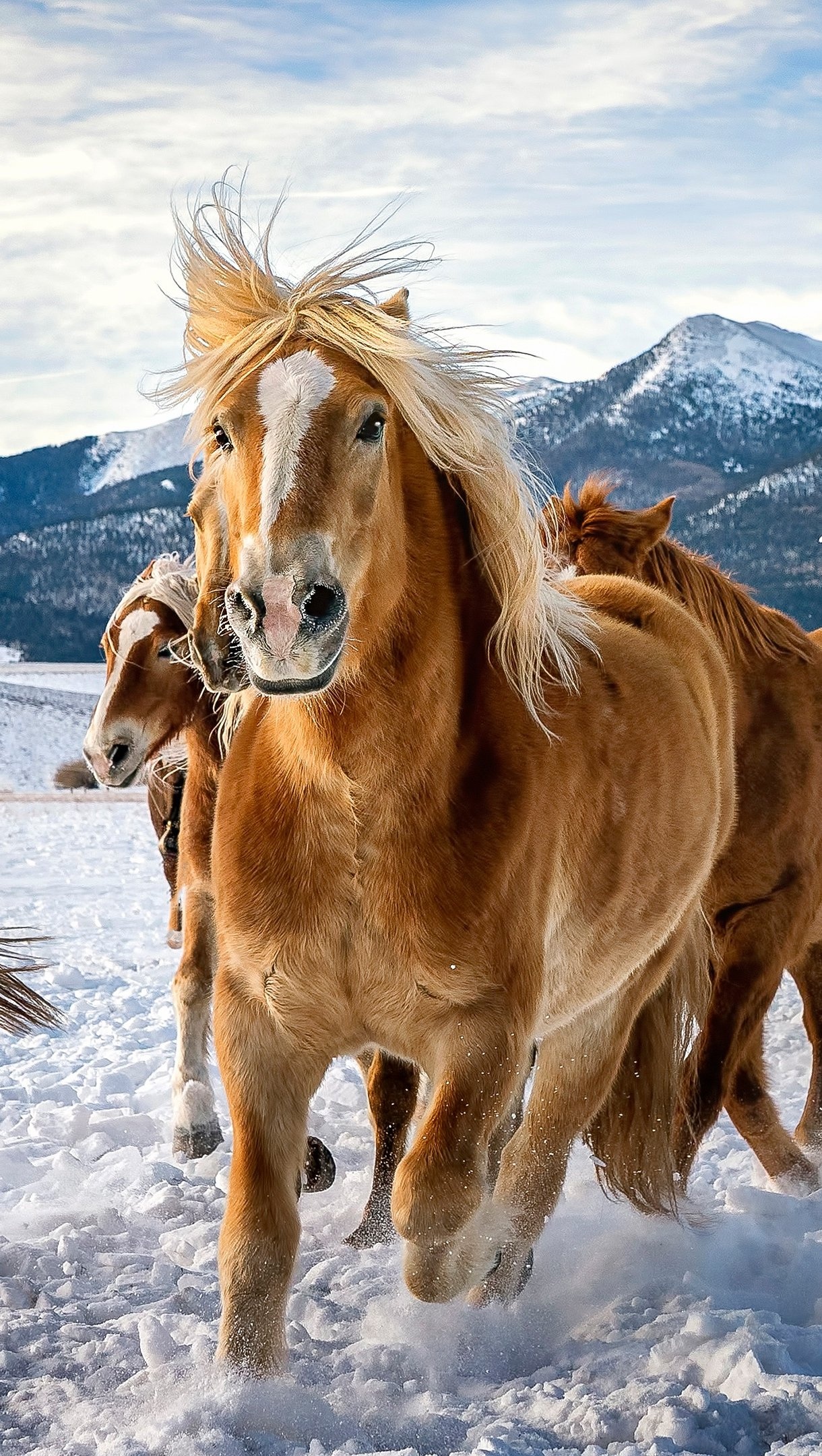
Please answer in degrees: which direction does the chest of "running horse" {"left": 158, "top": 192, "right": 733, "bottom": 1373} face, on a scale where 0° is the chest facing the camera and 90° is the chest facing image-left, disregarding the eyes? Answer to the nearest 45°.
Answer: approximately 45°

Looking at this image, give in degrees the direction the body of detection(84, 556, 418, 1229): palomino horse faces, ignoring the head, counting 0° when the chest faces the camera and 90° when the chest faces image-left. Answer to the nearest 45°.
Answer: approximately 45°

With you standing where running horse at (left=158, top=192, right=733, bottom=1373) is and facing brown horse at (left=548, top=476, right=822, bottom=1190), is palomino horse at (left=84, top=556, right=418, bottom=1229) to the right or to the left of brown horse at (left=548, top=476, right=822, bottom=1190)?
left

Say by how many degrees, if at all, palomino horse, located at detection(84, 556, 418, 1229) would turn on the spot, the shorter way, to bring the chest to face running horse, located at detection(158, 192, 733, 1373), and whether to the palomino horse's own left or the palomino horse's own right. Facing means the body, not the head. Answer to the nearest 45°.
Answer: approximately 45° to the palomino horse's own left
